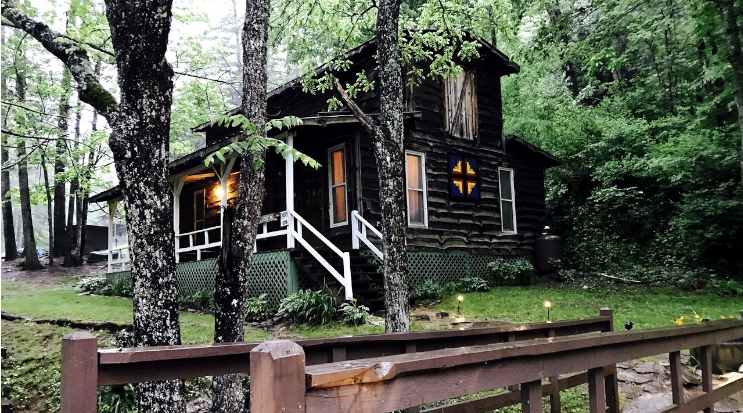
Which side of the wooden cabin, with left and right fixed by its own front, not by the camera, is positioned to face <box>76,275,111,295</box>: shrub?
right

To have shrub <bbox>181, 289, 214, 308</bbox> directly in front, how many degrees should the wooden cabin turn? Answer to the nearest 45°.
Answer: approximately 45° to its right

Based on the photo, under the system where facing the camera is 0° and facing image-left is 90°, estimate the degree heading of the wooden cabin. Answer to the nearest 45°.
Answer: approximately 45°

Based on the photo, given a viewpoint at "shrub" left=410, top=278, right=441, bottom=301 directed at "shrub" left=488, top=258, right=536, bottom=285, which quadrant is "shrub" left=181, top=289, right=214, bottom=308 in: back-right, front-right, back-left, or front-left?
back-left

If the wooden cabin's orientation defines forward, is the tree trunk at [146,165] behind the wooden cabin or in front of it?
in front

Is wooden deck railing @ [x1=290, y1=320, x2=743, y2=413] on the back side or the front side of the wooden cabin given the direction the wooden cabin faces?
on the front side

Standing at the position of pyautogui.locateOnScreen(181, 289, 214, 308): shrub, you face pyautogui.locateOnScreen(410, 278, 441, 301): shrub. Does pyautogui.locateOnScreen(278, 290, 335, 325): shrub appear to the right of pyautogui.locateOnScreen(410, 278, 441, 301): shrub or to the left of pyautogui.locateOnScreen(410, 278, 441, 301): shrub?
right
